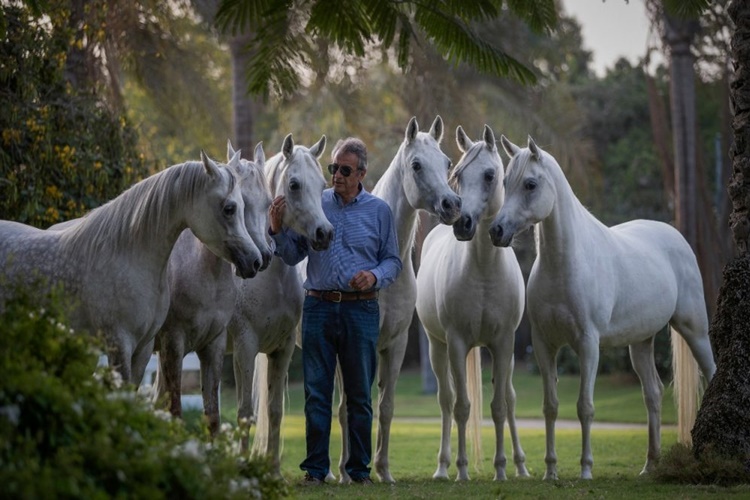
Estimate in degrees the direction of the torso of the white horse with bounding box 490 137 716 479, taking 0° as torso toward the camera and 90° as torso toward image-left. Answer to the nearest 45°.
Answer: approximately 45°

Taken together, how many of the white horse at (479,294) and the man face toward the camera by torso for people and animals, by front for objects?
2

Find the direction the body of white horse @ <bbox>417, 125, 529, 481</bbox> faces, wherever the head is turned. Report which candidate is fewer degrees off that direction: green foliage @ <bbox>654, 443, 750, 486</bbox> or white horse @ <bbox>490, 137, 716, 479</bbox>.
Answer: the green foliage

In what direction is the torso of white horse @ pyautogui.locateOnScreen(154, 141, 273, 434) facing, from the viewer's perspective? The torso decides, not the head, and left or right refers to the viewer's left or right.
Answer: facing the viewer and to the right of the viewer

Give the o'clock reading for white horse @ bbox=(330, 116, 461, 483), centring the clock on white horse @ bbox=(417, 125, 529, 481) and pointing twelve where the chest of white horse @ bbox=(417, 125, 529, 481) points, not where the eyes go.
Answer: white horse @ bbox=(330, 116, 461, 483) is roughly at 2 o'clock from white horse @ bbox=(417, 125, 529, 481).

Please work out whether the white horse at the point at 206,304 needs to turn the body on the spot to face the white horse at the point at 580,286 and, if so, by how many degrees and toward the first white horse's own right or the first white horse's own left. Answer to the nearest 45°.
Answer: approximately 45° to the first white horse's own left

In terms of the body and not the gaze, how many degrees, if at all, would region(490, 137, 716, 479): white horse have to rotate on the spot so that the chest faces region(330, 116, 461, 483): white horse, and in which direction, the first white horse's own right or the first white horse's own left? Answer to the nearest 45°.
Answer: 0° — it already faces it

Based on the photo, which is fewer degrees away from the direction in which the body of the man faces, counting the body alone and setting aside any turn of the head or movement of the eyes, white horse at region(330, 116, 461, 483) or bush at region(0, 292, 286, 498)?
the bush

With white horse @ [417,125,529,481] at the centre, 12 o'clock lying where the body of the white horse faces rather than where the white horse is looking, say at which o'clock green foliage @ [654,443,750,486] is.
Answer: The green foliage is roughly at 10 o'clock from the white horse.

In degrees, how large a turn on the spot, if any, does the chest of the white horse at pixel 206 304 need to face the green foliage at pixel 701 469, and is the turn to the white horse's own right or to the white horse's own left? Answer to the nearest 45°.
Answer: approximately 45° to the white horse's own left

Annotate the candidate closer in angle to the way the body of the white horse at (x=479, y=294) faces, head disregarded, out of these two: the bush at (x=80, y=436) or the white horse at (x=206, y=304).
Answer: the bush

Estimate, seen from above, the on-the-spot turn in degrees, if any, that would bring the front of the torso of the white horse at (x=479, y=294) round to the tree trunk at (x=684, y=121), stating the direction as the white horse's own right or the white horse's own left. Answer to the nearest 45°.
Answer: approximately 180°
